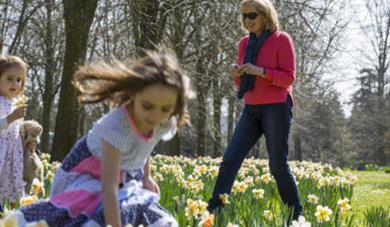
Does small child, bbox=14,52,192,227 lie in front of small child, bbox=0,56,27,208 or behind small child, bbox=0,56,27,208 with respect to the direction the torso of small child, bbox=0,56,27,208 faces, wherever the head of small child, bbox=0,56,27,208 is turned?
in front

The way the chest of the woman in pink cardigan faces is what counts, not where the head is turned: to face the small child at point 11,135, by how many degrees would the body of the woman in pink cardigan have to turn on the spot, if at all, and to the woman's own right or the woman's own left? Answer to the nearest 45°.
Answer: approximately 45° to the woman's own right

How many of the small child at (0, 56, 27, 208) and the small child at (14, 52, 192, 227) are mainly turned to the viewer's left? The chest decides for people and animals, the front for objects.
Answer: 0

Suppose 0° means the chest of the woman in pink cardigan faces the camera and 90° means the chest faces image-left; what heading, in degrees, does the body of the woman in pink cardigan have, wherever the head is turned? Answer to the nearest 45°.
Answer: approximately 45°

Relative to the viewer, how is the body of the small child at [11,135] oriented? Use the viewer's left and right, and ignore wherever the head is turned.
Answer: facing the viewer and to the right of the viewer

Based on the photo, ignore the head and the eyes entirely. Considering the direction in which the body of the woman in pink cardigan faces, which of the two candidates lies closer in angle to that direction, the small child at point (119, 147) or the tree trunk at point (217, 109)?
the small child

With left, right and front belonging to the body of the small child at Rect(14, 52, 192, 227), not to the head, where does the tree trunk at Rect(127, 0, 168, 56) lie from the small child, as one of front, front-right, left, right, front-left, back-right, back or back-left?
back-left

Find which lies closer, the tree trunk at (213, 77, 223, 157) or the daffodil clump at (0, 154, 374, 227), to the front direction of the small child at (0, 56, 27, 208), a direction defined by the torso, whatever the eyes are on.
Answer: the daffodil clump

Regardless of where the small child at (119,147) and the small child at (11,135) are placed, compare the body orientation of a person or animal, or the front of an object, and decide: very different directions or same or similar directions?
same or similar directions

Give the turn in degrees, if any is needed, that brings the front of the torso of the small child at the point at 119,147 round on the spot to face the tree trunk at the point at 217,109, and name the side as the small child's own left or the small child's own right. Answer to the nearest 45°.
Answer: approximately 135° to the small child's own left

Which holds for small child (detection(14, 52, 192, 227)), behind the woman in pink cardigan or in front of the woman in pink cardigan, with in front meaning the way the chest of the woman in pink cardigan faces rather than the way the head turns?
in front

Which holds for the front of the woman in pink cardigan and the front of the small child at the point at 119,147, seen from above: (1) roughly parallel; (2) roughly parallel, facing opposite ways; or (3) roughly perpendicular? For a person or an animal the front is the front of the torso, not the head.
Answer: roughly perpendicular

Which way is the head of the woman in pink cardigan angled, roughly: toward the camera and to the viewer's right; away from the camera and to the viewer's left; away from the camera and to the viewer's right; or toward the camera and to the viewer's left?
toward the camera and to the viewer's left
